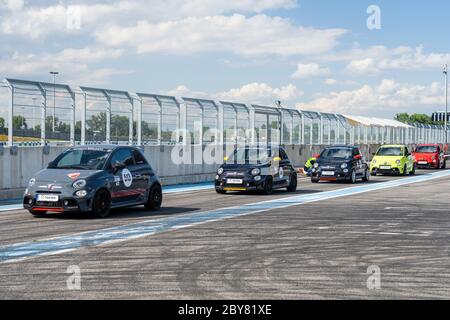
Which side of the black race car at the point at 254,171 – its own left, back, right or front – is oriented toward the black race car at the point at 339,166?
back

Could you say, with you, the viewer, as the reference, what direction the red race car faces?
facing the viewer and to the left of the viewer

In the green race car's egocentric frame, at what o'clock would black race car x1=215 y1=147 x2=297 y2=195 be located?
The black race car is roughly at 11 o'clock from the green race car.

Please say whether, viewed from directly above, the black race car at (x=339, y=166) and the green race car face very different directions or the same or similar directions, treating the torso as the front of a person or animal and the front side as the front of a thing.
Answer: same or similar directions

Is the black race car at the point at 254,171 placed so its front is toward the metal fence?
no

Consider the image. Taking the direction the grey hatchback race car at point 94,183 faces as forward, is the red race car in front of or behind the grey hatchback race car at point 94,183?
behind

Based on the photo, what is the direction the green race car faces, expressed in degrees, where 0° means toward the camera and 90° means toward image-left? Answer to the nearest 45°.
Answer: approximately 45°

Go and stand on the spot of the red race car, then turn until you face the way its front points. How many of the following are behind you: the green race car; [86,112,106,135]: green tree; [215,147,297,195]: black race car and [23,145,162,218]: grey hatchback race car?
0

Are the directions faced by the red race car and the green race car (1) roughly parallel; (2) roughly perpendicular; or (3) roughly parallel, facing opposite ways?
roughly parallel

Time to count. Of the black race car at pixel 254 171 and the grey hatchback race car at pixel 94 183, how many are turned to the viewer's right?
0

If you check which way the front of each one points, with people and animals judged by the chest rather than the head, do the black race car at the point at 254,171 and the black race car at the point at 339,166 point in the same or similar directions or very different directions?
same or similar directions

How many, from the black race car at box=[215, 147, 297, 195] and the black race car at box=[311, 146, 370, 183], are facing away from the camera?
0

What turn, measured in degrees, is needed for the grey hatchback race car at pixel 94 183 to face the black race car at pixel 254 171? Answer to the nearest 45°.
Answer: approximately 180°

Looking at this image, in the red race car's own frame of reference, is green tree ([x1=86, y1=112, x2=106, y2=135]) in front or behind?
in front
